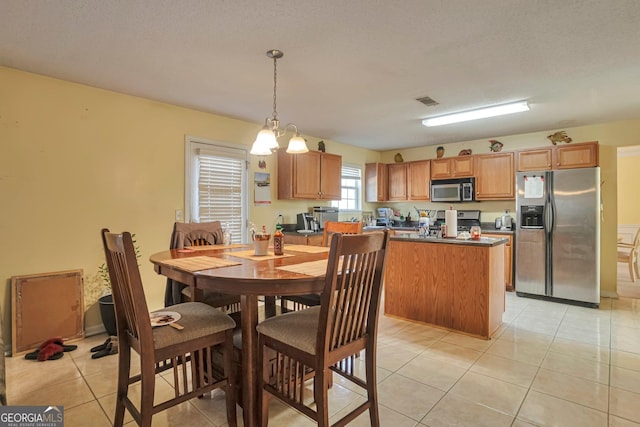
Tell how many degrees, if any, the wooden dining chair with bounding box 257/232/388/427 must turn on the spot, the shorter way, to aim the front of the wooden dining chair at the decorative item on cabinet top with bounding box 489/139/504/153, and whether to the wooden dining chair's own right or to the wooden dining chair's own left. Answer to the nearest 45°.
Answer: approximately 90° to the wooden dining chair's own right

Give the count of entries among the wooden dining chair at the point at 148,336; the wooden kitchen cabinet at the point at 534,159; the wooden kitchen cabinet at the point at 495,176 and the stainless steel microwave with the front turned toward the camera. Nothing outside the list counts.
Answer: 3

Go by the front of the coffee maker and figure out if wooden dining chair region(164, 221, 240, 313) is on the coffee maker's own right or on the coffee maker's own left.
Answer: on the coffee maker's own right

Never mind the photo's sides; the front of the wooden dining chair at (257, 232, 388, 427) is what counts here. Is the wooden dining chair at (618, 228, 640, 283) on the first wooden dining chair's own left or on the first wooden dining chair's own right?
on the first wooden dining chair's own right

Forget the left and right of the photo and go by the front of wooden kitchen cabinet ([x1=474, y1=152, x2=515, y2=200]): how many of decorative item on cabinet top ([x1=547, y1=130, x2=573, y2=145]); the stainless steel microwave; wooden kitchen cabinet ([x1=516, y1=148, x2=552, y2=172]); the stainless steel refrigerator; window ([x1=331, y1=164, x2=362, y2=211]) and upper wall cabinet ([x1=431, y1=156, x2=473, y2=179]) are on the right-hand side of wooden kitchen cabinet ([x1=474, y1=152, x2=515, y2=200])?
3

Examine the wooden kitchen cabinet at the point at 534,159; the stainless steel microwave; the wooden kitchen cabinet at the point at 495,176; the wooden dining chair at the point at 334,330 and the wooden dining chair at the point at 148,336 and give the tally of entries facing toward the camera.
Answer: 3

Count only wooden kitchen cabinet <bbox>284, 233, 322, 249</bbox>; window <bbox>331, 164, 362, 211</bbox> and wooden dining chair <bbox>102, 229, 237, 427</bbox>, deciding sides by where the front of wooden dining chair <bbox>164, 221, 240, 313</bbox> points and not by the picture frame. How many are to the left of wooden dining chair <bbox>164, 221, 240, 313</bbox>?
2

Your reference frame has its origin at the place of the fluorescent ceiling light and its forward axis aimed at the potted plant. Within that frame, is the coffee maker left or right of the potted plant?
right

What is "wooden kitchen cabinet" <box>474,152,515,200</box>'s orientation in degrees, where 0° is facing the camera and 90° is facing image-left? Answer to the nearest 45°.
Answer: approximately 0°

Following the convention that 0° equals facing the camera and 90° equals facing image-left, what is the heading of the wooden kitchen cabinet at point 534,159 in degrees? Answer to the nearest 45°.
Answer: approximately 0°

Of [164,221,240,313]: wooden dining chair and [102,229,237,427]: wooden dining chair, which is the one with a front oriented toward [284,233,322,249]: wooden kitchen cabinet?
[102,229,237,427]: wooden dining chair
